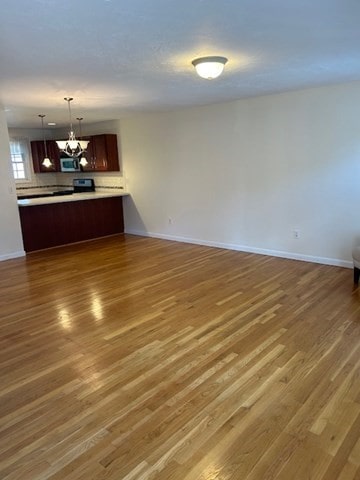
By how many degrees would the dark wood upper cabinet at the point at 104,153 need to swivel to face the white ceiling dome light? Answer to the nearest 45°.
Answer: approximately 45° to its left

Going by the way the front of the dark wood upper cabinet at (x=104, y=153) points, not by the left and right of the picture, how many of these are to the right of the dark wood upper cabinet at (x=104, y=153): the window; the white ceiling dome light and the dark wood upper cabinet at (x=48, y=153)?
2

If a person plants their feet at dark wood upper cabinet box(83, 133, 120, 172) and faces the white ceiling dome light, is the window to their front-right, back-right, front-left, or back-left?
back-right

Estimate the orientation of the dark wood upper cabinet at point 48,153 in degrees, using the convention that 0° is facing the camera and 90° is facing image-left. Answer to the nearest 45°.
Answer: approximately 315°

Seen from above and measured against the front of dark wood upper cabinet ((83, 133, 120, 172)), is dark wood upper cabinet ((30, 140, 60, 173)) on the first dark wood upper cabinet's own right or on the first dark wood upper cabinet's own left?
on the first dark wood upper cabinet's own right

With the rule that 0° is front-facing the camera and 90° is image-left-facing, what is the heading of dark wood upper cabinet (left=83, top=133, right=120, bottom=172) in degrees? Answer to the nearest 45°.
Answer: approximately 45°
